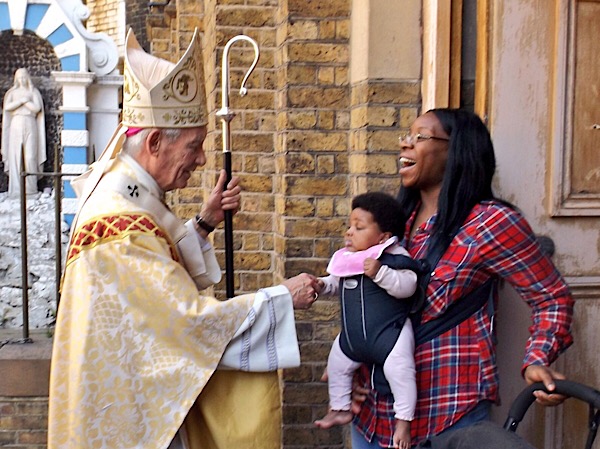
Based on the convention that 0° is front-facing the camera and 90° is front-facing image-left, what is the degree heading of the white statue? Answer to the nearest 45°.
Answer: approximately 0°

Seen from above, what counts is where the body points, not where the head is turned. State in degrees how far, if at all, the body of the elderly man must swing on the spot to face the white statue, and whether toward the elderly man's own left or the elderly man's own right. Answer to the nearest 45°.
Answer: approximately 90° to the elderly man's own left

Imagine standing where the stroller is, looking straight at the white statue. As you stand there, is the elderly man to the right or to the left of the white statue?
left

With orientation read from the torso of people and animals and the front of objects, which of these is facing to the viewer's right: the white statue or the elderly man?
the elderly man

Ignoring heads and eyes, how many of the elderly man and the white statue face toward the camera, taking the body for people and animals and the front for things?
1

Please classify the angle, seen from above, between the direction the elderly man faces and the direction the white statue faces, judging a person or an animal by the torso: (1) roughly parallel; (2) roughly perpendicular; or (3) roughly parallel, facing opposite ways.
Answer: roughly perpendicular

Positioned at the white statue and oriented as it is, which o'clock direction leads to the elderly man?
The elderly man is roughly at 12 o'clock from the white statue.

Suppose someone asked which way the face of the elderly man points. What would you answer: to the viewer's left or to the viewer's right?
to the viewer's right

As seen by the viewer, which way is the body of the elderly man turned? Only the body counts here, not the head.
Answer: to the viewer's right
